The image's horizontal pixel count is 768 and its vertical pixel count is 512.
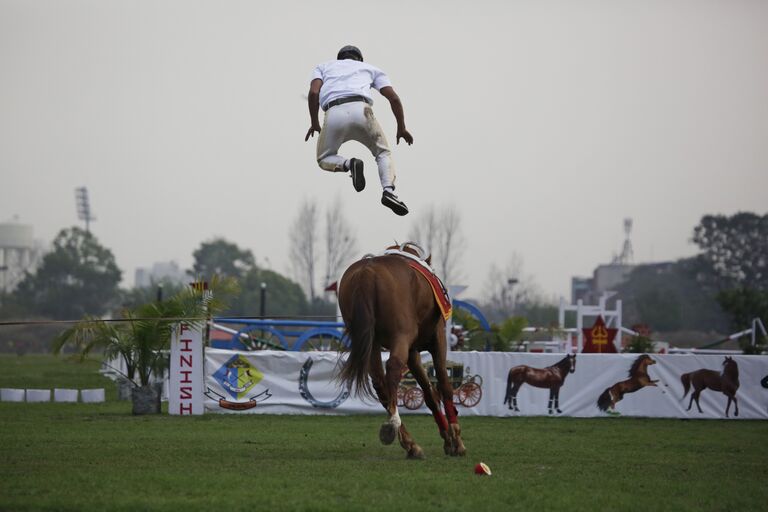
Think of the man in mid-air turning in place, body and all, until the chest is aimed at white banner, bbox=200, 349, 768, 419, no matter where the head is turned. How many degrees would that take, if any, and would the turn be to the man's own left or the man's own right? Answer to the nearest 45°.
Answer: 0° — they already face it

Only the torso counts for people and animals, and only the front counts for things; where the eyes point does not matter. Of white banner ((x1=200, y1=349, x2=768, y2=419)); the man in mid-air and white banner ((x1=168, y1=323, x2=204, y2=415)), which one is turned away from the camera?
the man in mid-air

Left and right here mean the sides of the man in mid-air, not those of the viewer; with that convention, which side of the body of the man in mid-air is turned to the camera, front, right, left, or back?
back

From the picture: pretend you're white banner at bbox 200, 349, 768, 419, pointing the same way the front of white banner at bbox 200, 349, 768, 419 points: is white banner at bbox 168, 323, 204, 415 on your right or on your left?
on your right

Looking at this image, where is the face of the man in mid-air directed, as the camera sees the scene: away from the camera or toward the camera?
away from the camera

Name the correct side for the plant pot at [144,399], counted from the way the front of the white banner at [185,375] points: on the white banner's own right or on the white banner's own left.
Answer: on the white banner's own right

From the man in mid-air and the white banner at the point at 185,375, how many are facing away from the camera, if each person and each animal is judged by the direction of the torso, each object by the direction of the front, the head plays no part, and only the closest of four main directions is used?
1

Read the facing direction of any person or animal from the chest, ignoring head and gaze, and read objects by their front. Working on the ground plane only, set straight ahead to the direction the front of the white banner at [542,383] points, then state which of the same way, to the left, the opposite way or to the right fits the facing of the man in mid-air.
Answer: the opposite way

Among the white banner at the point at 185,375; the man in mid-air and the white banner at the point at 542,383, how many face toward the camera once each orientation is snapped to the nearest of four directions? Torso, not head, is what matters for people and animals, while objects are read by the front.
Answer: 2

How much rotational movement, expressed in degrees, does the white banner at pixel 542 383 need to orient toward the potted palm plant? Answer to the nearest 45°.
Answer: approximately 90° to its right

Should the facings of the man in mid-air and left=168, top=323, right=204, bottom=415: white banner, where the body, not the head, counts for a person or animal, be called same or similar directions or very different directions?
very different directions
